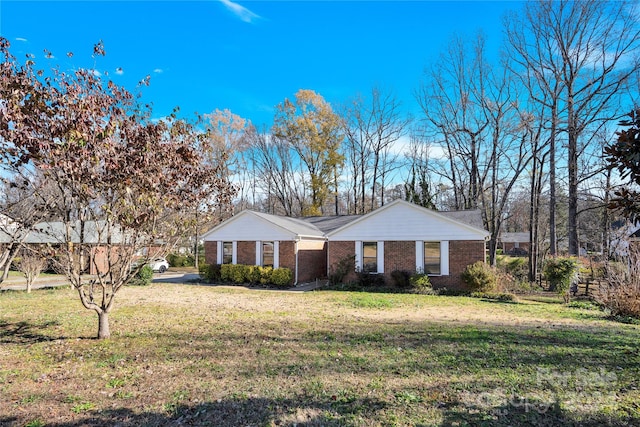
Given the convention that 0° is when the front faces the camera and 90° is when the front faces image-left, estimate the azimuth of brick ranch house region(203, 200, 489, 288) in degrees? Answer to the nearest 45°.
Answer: approximately 0°

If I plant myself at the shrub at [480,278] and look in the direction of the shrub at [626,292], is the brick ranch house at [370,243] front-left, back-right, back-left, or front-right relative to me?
back-right

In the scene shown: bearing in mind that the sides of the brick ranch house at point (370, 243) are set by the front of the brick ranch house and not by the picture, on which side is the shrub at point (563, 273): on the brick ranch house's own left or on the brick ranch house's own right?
on the brick ranch house's own left

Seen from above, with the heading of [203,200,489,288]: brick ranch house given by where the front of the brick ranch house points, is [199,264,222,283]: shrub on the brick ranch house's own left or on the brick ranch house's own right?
on the brick ranch house's own right
